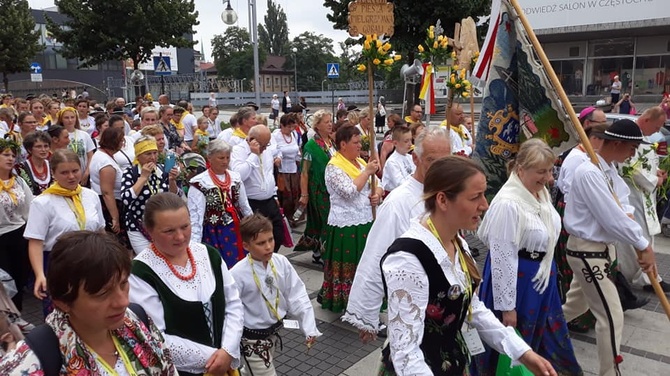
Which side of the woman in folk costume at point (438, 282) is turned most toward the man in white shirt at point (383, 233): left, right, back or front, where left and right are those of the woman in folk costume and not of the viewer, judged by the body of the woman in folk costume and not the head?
back

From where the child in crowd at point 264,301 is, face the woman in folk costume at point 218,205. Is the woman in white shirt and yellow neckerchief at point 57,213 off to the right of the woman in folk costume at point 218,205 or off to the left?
left

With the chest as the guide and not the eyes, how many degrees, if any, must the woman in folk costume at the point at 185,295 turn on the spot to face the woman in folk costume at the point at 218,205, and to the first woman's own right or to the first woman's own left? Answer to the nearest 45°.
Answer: approximately 135° to the first woman's own left

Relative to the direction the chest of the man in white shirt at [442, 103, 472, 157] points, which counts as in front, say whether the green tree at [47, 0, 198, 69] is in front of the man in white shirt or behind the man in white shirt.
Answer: behind

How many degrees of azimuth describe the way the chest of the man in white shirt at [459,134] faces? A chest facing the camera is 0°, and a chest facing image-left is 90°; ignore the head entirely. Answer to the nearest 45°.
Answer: approximately 315°

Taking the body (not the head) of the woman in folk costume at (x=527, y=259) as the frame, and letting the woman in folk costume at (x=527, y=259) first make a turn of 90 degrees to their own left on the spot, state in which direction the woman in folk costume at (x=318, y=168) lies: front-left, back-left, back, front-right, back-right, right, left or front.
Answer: left

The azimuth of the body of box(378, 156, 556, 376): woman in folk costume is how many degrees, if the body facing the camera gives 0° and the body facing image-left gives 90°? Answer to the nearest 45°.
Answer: approximately 315°

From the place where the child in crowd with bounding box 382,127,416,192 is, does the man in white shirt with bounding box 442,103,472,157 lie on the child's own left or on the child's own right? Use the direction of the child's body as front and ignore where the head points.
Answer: on the child's own left

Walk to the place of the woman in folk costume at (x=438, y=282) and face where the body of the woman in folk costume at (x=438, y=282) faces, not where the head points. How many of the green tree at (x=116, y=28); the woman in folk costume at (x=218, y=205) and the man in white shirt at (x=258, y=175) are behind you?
3

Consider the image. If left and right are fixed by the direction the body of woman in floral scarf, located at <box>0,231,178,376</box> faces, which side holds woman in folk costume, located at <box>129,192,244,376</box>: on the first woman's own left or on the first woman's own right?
on the first woman's own left

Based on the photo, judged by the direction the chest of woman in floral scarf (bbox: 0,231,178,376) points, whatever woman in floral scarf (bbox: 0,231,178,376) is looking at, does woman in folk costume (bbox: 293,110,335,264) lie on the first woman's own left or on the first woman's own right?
on the first woman's own left

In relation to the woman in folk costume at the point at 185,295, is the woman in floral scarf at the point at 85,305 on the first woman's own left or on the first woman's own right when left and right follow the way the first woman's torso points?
on the first woman's own right
